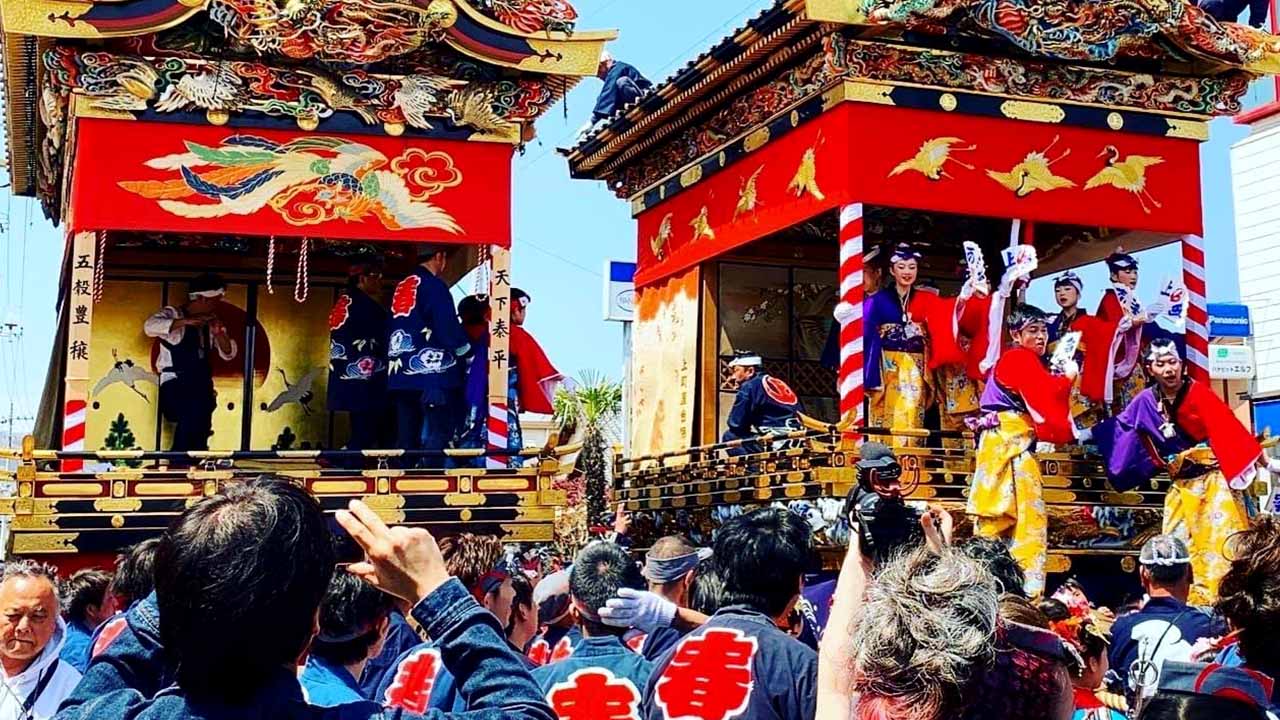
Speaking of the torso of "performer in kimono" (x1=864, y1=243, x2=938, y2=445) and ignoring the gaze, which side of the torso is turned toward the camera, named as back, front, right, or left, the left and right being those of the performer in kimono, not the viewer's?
front

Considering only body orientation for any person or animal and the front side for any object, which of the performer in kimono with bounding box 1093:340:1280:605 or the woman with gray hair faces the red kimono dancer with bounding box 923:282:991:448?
the woman with gray hair

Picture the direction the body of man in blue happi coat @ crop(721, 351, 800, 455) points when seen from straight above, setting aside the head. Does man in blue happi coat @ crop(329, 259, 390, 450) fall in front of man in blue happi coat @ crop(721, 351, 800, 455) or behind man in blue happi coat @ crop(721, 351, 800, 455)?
in front

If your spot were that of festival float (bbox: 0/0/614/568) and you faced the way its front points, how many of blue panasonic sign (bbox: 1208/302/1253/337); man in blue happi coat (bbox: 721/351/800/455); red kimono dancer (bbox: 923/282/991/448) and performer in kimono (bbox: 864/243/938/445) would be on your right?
0

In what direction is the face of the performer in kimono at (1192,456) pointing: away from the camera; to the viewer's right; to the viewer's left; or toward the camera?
toward the camera

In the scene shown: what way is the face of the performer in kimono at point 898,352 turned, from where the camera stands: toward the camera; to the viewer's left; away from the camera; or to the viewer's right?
toward the camera

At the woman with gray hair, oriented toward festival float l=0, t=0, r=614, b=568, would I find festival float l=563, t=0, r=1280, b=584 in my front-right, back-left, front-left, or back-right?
front-right

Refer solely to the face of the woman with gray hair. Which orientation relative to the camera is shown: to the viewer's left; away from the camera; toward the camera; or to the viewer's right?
away from the camera

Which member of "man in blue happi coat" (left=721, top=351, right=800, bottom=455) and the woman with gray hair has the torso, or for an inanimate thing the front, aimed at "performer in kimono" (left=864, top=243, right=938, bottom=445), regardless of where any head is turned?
the woman with gray hair

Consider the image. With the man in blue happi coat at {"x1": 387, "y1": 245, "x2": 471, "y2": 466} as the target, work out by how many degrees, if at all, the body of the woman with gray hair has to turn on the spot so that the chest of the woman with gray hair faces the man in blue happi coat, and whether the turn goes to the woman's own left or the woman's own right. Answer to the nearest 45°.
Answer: approximately 45° to the woman's own left

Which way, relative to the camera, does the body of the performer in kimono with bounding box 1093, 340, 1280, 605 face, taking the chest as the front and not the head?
toward the camera

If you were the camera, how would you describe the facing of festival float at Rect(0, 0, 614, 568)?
facing the viewer

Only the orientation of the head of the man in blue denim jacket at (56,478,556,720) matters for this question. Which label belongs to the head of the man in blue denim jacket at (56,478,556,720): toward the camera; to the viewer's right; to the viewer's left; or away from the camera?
away from the camera

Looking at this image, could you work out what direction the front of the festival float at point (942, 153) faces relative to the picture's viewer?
facing the viewer and to the right of the viewer

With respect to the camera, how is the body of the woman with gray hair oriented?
away from the camera

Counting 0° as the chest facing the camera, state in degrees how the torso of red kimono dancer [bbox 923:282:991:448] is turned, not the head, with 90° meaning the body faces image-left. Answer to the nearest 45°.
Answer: approximately 315°
